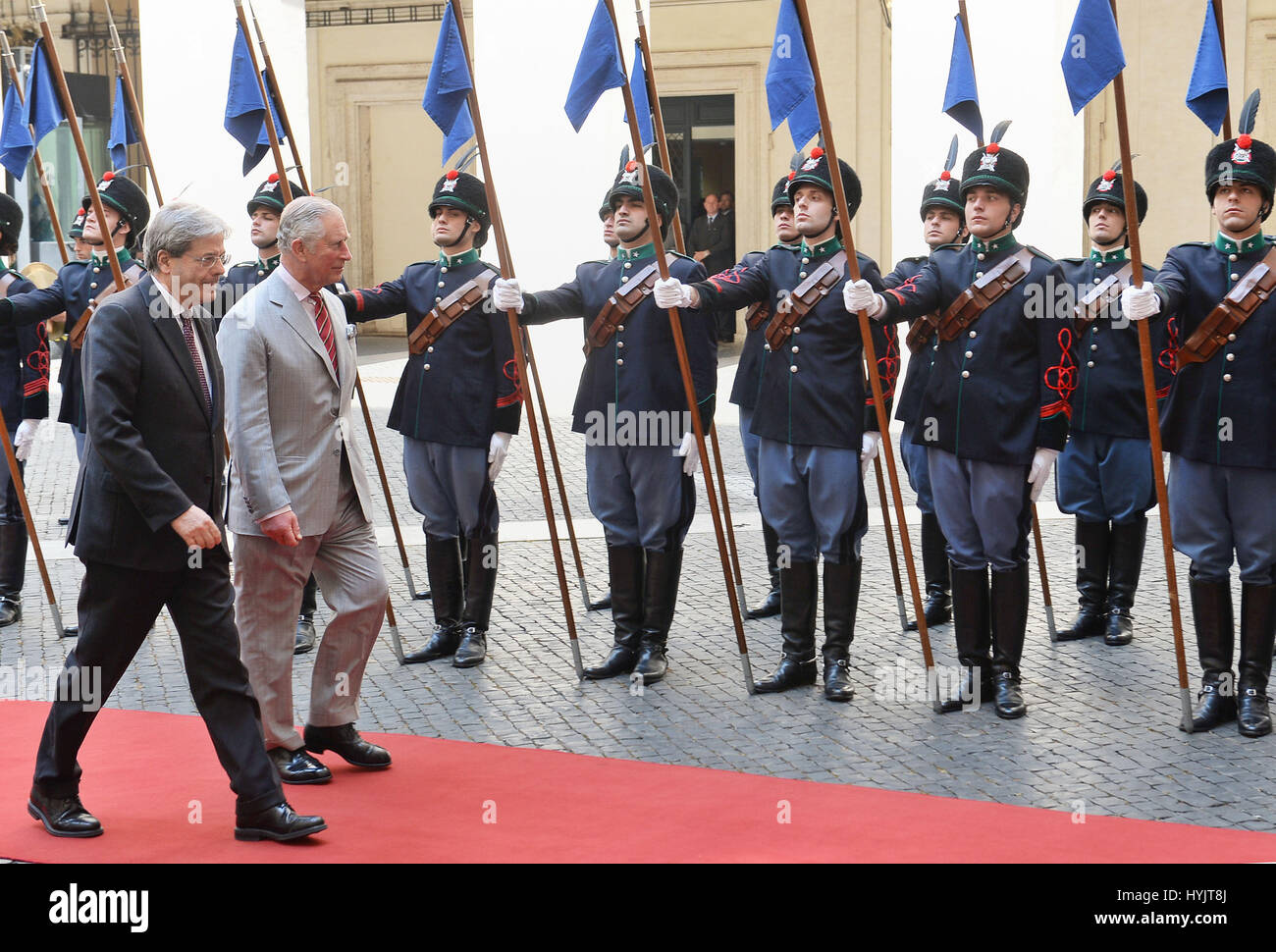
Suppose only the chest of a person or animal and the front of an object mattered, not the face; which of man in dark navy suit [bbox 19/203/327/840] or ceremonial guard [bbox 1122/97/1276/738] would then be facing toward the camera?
the ceremonial guard

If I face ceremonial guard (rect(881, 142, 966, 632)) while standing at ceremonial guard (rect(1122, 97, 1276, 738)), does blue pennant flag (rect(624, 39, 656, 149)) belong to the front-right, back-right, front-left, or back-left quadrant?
front-left

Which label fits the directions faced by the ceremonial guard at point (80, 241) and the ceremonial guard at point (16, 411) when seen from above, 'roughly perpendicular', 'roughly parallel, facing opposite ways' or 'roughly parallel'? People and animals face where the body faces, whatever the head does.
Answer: roughly parallel

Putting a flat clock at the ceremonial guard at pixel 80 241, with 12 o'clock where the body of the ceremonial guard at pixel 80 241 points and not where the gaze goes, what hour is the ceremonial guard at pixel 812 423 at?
the ceremonial guard at pixel 812 423 is roughly at 9 o'clock from the ceremonial guard at pixel 80 241.

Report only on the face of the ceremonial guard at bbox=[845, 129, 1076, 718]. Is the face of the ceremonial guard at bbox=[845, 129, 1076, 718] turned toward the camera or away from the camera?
toward the camera

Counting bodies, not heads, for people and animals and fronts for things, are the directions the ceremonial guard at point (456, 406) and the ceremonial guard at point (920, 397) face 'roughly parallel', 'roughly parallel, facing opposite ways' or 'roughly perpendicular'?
roughly parallel

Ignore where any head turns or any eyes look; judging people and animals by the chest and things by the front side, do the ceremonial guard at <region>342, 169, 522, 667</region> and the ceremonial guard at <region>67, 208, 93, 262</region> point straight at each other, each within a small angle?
no

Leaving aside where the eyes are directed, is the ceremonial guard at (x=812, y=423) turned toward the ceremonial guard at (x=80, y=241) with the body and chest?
no

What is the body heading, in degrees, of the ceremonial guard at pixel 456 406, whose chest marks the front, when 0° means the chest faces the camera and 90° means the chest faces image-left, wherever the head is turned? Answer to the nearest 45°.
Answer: approximately 45°

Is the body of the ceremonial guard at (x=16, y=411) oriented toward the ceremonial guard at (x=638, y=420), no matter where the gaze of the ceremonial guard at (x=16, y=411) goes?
no

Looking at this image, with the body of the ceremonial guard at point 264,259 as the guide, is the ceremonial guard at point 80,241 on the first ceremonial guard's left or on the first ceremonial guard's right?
on the first ceremonial guard's right

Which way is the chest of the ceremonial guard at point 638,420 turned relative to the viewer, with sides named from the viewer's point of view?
facing the viewer and to the left of the viewer

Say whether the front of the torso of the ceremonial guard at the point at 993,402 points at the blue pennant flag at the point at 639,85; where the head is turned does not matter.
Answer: no

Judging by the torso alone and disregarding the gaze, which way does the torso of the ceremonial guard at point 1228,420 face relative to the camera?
toward the camera

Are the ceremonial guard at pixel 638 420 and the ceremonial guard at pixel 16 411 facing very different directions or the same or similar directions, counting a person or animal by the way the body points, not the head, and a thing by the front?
same or similar directions

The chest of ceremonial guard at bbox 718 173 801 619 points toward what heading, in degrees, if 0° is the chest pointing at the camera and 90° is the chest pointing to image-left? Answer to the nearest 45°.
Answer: approximately 45°

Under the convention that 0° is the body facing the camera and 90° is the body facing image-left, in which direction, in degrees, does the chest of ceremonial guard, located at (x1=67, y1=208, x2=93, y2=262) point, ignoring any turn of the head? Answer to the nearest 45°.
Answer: approximately 45°

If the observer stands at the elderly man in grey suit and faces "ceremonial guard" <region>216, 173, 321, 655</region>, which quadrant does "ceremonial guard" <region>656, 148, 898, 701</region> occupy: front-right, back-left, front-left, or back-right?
front-right

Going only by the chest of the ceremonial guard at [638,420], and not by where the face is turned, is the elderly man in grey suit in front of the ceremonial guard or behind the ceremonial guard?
in front

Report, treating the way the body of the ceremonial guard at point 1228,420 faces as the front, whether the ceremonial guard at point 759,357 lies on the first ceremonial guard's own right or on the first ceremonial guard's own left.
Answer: on the first ceremonial guard's own right
